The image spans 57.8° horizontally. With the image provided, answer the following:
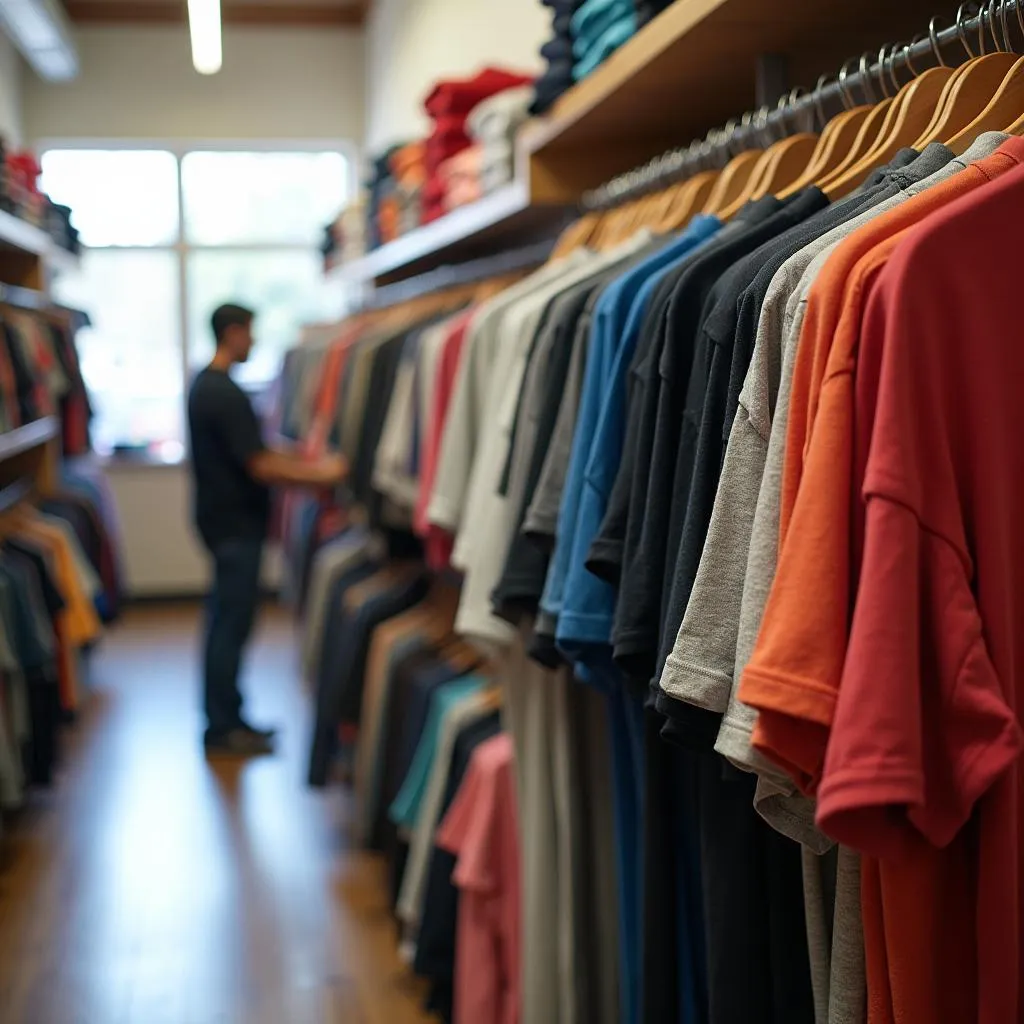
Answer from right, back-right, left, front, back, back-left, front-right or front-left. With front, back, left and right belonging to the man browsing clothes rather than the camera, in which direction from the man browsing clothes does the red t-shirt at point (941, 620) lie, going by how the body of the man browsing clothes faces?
right

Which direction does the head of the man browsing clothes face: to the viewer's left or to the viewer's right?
to the viewer's right

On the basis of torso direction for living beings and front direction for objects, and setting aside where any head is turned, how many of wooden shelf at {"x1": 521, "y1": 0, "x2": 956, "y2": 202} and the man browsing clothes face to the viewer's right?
1

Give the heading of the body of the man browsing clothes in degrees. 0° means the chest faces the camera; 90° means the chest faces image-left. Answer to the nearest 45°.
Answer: approximately 270°

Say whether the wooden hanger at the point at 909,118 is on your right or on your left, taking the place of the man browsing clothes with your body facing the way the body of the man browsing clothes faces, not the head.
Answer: on your right

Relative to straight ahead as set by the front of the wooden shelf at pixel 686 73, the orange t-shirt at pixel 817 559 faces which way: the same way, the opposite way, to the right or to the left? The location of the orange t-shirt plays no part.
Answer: to the left

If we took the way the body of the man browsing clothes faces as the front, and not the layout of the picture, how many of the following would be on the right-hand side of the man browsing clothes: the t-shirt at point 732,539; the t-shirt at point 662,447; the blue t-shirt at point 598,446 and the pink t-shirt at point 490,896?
4

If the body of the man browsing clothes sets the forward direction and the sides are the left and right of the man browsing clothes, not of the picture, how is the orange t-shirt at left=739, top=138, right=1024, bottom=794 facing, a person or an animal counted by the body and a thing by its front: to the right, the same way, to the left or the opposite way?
to the right

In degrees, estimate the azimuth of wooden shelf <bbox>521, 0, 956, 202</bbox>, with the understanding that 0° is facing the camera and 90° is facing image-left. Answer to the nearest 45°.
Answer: approximately 45°

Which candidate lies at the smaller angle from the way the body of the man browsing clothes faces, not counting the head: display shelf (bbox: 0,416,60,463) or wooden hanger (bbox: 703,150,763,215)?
the wooden hanger

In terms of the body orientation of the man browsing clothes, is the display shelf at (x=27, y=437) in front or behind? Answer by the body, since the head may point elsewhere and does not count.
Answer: behind

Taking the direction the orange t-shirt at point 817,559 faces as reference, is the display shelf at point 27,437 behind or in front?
behind
